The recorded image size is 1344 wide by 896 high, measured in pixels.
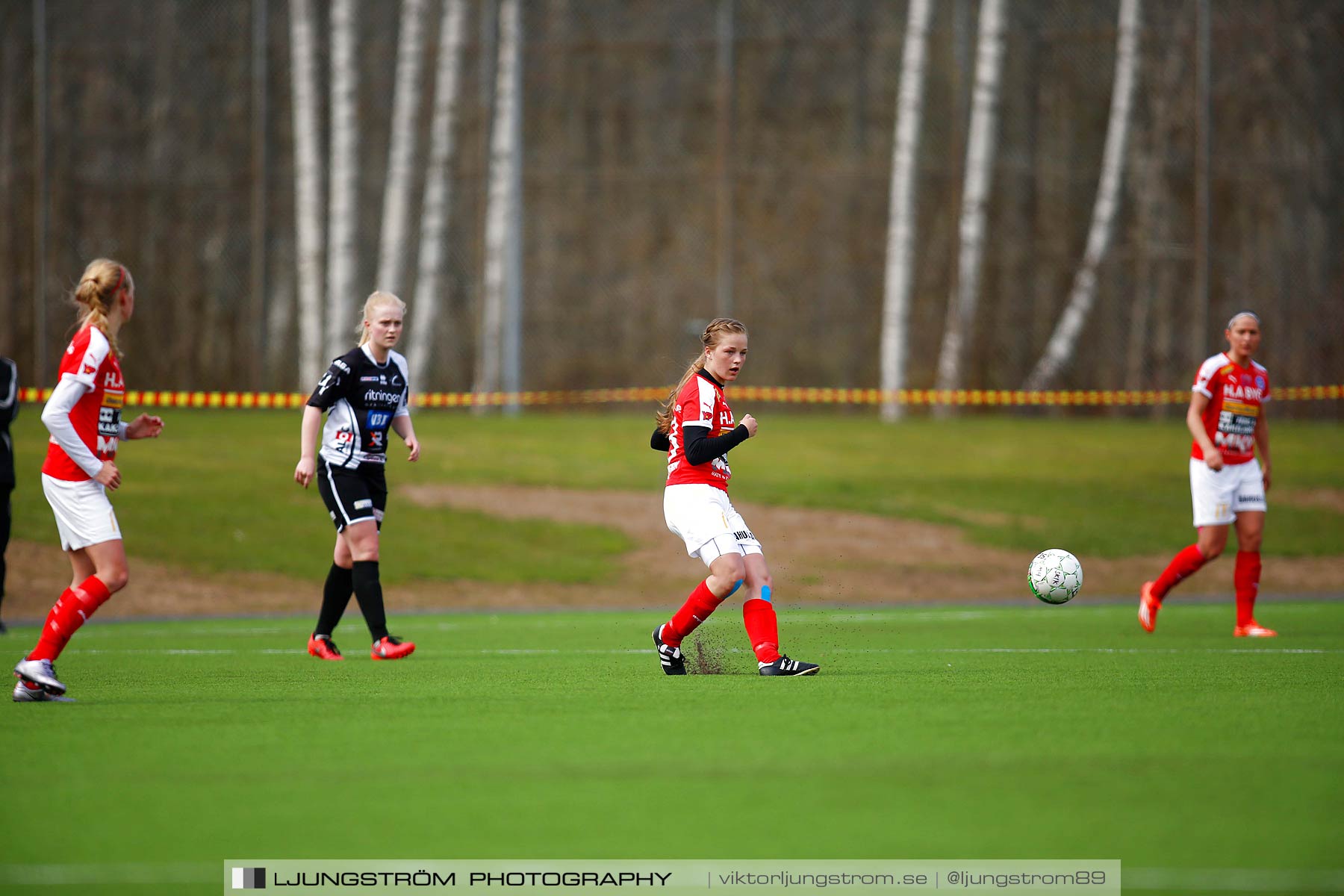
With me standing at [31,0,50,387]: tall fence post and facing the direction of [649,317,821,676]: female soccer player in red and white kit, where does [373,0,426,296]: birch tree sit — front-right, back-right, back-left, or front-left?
front-left

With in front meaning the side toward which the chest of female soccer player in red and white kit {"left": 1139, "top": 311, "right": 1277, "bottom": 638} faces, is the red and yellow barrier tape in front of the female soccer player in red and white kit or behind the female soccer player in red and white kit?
behind

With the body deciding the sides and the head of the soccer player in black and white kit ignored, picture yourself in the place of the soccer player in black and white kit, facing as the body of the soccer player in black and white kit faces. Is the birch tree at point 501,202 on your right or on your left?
on your left

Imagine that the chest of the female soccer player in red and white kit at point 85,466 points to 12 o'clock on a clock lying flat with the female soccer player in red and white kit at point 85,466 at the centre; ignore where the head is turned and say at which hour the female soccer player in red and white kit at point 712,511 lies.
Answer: the female soccer player in red and white kit at point 712,511 is roughly at 12 o'clock from the female soccer player in red and white kit at point 85,466.

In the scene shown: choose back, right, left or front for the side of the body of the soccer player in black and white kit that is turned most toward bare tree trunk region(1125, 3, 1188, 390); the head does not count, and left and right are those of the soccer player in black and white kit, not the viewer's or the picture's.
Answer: left

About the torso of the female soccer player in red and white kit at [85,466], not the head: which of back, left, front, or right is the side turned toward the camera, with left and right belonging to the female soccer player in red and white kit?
right

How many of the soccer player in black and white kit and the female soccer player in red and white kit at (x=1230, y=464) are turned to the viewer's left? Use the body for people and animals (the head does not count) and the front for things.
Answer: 0

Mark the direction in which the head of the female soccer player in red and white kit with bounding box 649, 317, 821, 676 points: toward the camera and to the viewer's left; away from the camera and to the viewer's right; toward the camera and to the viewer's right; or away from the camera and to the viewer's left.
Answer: toward the camera and to the viewer's right

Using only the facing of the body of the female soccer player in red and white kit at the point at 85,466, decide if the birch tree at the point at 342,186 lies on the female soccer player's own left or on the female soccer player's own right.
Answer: on the female soccer player's own left

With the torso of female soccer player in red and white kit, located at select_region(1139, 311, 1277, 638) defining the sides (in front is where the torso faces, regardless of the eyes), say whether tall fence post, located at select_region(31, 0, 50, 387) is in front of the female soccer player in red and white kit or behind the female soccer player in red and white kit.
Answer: behind

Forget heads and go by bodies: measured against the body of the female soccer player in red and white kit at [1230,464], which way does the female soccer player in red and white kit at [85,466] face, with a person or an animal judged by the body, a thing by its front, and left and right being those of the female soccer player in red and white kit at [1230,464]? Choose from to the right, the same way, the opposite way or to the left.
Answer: to the left

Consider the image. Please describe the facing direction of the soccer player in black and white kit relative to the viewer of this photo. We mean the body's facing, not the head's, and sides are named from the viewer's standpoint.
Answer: facing the viewer and to the right of the viewer

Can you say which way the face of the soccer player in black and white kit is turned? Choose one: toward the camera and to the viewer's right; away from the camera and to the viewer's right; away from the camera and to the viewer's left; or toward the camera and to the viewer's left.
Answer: toward the camera and to the viewer's right

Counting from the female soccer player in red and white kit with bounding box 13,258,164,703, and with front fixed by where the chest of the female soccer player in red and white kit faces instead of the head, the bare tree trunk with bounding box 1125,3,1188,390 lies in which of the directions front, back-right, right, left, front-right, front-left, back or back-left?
front-left

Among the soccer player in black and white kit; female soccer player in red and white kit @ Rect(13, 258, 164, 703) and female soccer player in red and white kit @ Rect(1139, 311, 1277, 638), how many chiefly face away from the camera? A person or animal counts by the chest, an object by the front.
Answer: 0

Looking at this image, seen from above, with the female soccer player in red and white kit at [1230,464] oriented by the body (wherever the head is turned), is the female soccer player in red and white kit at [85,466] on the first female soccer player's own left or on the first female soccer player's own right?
on the first female soccer player's own right

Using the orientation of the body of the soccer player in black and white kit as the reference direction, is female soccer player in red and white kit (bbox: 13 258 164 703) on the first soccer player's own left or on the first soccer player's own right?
on the first soccer player's own right
